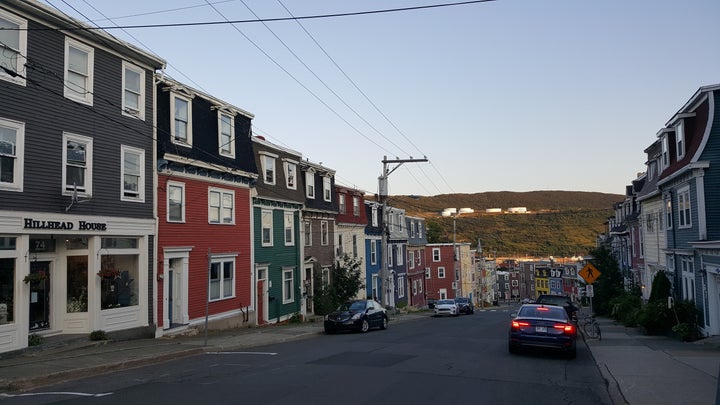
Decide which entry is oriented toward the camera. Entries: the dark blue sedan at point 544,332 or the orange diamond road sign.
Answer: the orange diamond road sign

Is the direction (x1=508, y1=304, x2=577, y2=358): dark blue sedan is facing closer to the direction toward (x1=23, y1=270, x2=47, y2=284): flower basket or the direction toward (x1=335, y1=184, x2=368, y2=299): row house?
the row house

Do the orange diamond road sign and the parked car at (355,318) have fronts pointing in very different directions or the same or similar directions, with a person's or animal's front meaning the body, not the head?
same or similar directions

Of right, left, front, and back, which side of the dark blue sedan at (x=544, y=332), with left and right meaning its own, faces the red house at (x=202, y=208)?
left

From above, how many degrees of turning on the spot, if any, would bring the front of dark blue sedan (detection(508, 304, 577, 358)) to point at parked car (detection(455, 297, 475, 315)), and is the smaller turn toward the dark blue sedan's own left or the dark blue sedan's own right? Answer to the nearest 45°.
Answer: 0° — it already faces it

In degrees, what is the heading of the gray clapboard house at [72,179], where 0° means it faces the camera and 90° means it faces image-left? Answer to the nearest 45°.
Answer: approximately 315°

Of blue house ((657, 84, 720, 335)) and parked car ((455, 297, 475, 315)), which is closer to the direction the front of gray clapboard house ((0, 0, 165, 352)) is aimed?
the blue house

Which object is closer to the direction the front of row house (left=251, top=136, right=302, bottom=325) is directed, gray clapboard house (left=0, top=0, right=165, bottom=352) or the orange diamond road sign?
the orange diamond road sign

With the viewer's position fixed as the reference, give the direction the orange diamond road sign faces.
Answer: facing the viewer

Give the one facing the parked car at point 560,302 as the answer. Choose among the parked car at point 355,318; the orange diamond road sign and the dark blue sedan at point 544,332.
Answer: the dark blue sedan

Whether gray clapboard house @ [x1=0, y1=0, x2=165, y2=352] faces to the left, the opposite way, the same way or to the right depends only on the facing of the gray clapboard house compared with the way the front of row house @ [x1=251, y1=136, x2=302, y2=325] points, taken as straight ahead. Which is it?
the same way

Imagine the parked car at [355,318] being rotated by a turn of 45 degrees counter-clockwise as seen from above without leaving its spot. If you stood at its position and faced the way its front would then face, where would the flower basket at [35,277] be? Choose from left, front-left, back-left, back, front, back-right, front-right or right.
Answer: front-right

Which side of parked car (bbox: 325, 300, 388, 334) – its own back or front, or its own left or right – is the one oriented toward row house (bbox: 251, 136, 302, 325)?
right

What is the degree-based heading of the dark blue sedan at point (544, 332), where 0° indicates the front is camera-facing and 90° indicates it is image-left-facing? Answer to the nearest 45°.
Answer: approximately 180°

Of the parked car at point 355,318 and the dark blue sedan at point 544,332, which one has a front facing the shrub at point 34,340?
the parked car

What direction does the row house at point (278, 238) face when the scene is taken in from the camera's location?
facing the viewer and to the right of the viewer

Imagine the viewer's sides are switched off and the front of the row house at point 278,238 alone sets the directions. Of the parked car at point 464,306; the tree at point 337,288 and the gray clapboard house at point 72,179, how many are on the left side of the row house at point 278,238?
2
